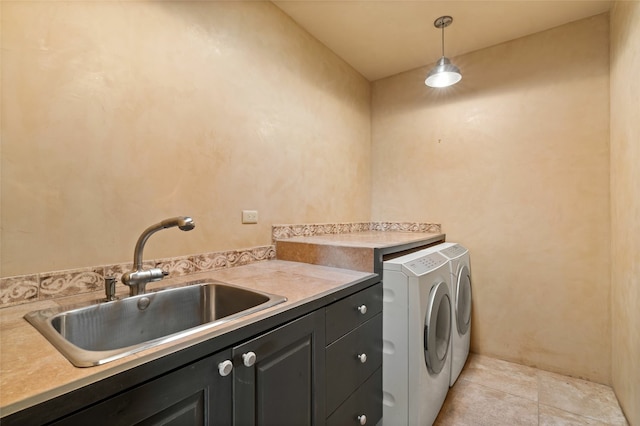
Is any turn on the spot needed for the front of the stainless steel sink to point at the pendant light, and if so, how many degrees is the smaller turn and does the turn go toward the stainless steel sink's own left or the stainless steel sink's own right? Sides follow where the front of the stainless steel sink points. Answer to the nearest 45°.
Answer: approximately 45° to the stainless steel sink's own left

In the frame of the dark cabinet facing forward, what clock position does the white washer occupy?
The white washer is roughly at 10 o'clock from the dark cabinet.

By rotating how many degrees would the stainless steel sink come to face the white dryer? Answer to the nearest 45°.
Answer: approximately 45° to its left

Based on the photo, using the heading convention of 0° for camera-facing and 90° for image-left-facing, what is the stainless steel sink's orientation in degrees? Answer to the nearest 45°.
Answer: approximately 315°

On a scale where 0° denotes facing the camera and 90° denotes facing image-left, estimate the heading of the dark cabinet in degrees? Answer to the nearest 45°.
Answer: approximately 315°

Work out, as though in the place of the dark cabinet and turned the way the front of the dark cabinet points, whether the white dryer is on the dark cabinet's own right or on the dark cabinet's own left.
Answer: on the dark cabinet's own left

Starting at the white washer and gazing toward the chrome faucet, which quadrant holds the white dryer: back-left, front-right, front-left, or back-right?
back-right
